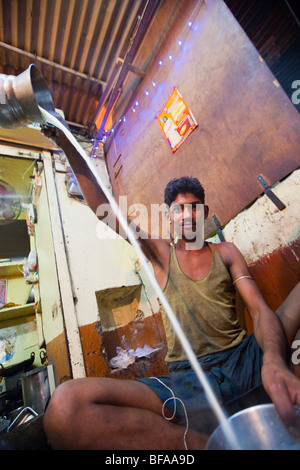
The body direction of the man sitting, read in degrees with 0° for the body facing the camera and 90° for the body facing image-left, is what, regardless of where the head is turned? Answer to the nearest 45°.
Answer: approximately 0°

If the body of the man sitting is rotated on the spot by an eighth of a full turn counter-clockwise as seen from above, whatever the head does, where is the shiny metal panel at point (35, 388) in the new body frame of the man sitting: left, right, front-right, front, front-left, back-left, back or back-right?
back
